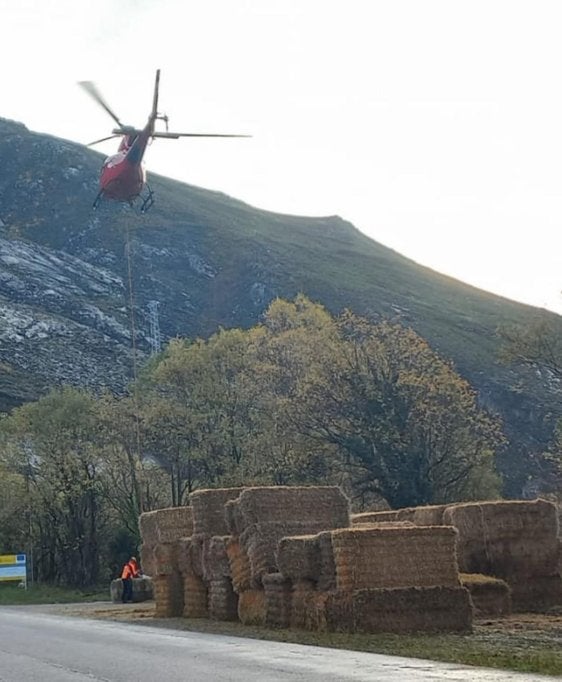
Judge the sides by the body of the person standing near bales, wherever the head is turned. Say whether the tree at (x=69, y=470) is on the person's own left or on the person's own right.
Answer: on the person's own left

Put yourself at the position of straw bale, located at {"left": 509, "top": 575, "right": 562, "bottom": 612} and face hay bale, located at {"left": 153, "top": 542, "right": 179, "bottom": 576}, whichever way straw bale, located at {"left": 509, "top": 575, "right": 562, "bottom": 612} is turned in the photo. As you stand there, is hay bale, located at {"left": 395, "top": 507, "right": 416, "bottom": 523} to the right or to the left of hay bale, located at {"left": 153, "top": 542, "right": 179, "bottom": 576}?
right

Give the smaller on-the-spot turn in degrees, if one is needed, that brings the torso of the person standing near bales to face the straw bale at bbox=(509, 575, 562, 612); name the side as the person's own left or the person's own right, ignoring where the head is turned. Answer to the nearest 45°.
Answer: approximately 45° to the person's own right

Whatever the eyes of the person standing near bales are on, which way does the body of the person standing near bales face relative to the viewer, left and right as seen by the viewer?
facing to the right of the viewer

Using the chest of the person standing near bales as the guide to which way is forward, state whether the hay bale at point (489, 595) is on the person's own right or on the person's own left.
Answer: on the person's own right

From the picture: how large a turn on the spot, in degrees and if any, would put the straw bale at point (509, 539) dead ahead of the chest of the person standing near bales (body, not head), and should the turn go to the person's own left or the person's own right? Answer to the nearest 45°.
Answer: approximately 45° to the person's own right

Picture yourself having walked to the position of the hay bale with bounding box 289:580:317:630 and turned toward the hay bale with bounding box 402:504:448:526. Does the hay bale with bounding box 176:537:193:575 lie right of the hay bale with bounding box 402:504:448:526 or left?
left
